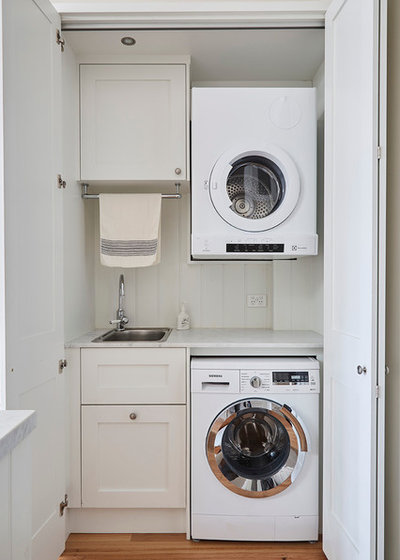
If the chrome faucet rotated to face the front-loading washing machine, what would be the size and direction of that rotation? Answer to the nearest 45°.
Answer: approximately 45° to its left

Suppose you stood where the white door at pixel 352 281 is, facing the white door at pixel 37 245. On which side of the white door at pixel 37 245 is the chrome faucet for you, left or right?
right

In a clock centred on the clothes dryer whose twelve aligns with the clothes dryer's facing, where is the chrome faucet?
The chrome faucet is roughly at 4 o'clock from the clothes dryer.

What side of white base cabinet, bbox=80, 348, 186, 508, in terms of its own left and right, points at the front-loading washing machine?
left

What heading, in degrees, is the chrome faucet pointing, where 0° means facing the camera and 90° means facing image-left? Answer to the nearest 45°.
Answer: approximately 0°
